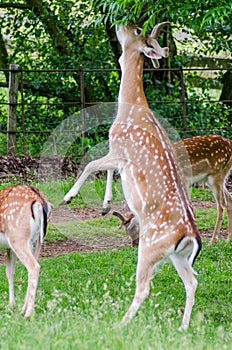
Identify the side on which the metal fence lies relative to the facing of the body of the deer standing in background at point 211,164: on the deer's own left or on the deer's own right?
on the deer's own right

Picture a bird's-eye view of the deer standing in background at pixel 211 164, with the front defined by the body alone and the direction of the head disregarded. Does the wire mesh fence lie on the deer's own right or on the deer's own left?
on the deer's own right

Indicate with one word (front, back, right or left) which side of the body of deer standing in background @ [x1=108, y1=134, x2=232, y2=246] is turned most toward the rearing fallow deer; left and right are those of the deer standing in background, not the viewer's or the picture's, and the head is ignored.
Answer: left

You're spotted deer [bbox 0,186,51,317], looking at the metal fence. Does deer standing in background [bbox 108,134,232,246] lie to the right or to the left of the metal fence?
right

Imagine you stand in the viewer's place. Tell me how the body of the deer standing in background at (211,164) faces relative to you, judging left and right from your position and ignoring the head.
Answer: facing to the left of the viewer

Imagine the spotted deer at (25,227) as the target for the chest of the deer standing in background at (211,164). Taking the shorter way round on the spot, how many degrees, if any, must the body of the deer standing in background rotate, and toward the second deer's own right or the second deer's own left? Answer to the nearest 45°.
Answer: approximately 45° to the second deer's own left

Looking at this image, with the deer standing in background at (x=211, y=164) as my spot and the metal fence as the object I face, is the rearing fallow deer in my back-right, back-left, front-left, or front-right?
back-left
